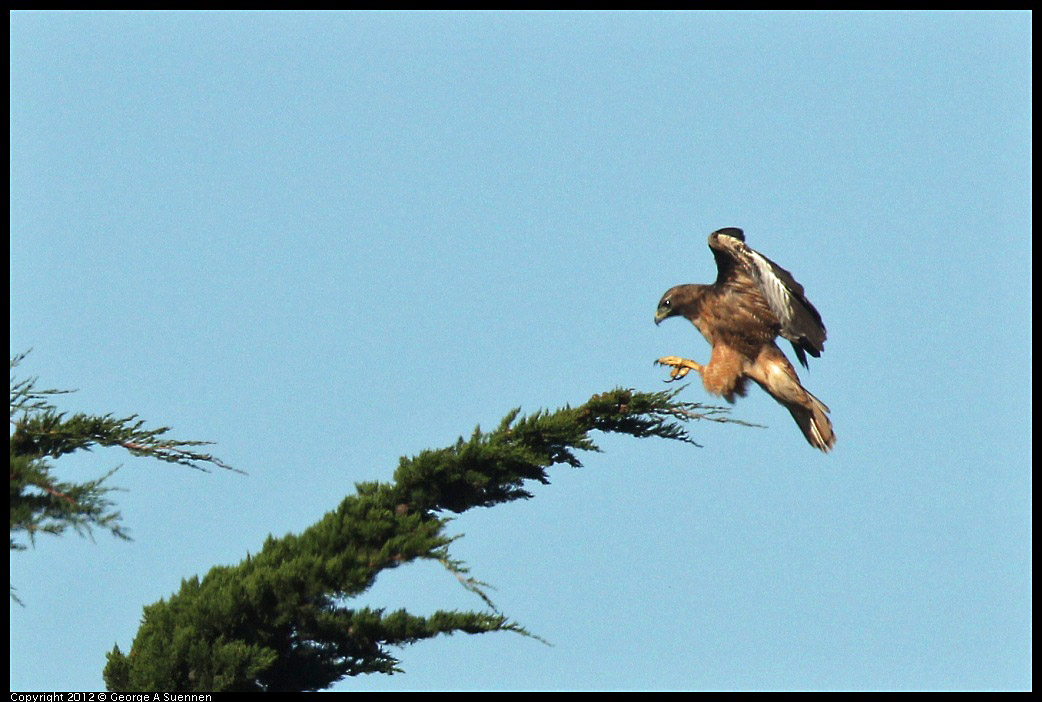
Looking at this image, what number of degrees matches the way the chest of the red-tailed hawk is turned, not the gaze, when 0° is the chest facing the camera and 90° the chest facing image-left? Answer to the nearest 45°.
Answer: approximately 90°
